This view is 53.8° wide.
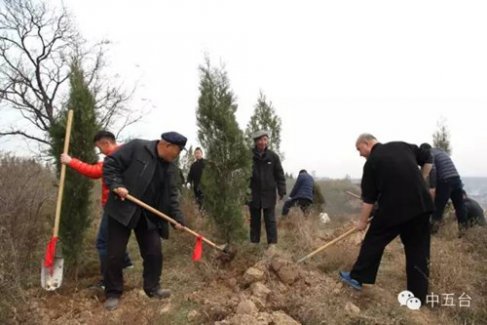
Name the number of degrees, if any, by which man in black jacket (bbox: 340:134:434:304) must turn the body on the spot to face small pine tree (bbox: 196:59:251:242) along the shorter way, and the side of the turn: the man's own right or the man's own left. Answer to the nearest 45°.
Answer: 0° — they already face it

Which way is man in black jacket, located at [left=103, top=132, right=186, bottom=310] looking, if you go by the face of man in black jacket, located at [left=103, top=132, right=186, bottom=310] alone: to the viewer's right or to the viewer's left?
to the viewer's right

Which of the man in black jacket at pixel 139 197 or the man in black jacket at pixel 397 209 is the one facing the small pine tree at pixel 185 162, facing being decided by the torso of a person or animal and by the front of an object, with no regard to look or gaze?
the man in black jacket at pixel 397 209

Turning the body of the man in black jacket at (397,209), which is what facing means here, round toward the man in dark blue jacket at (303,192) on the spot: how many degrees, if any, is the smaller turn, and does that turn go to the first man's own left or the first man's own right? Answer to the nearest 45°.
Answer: approximately 45° to the first man's own right

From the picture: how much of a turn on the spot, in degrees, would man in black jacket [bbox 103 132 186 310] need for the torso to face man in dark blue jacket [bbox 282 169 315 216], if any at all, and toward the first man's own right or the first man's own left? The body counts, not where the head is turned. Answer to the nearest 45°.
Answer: approximately 90° to the first man's own left

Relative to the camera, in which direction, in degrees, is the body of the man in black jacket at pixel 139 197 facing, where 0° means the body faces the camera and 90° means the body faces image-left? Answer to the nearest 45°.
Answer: approximately 315°

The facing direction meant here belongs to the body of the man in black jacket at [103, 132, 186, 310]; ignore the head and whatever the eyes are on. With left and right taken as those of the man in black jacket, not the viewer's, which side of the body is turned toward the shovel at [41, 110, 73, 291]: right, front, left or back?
back

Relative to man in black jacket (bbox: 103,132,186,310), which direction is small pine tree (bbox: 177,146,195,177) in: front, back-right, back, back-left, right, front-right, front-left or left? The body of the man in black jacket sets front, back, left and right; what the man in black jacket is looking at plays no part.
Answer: back-left

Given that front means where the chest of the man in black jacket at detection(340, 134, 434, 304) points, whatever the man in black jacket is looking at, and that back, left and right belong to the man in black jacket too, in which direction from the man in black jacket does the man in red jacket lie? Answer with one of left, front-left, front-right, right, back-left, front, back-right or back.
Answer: front-left

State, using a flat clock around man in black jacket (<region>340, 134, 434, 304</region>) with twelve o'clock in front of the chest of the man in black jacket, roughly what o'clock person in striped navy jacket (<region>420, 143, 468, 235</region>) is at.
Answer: The person in striped navy jacket is roughly at 2 o'clock from the man in black jacket.

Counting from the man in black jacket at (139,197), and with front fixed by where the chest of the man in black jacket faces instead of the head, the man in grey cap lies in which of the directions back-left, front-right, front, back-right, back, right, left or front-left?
left

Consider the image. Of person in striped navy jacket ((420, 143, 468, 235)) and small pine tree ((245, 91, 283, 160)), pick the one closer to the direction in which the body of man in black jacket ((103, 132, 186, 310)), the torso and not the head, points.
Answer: the person in striped navy jacket

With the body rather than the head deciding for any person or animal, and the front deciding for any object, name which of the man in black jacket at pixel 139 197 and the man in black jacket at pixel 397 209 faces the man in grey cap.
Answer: the man in black jacket at pixel 397 209

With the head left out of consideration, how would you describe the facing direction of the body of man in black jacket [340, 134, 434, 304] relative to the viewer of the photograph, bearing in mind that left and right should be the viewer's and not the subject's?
facing away from the viewer and to the left of the viewer

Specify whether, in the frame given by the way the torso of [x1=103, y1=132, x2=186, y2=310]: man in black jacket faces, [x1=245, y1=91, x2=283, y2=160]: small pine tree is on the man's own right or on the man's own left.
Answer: on the man's own left
